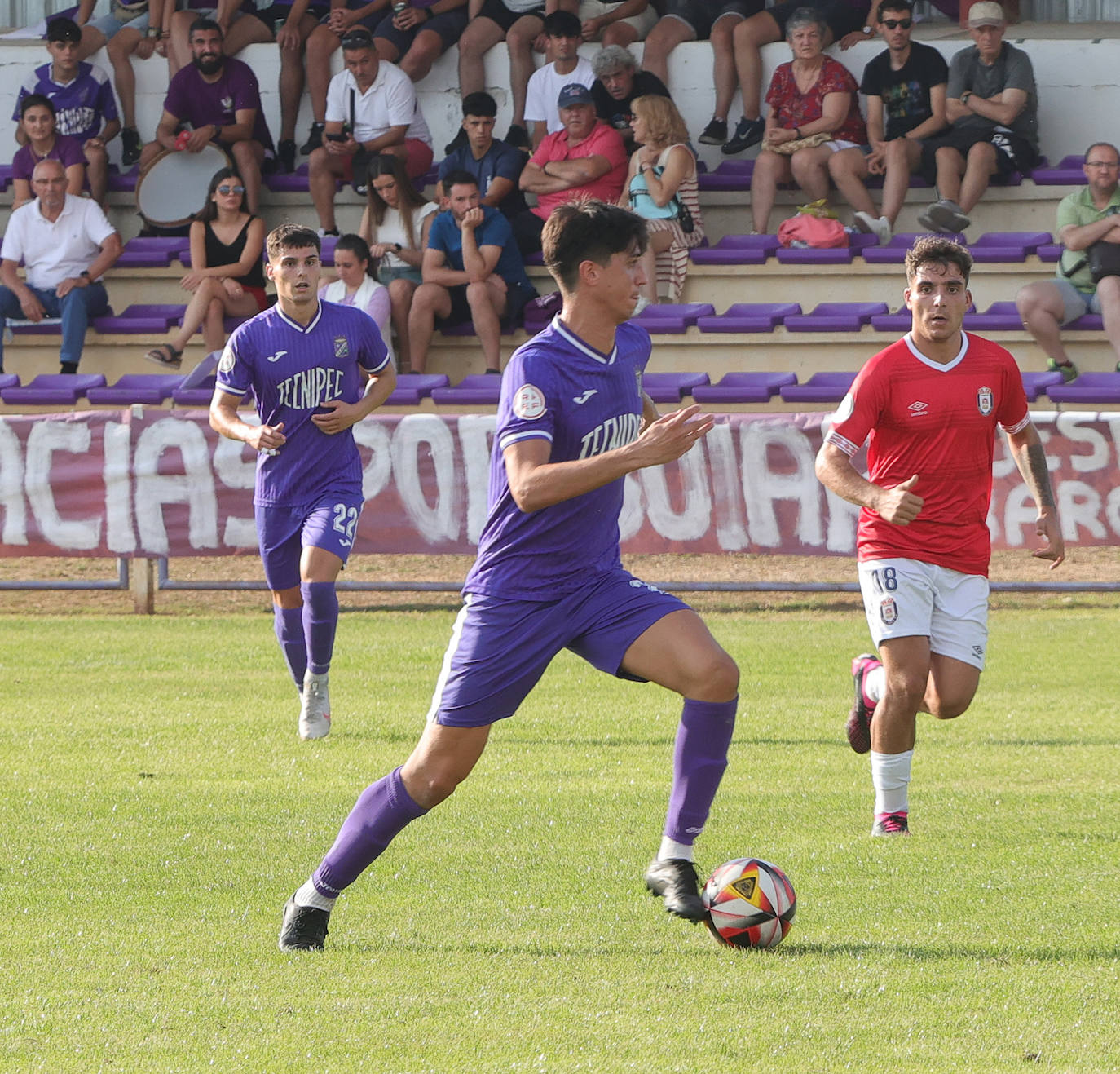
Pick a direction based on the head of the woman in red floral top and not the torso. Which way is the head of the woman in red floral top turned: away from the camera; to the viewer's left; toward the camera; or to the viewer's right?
toward the camera

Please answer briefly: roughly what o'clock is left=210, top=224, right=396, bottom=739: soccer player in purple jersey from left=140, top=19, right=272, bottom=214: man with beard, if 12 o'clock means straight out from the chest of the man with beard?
The soccer player in purple jersey is roughly at 12 o'clock from the man with beard.

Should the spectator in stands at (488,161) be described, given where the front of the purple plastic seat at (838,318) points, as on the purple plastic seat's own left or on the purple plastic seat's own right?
on the purple plastic seat's own right

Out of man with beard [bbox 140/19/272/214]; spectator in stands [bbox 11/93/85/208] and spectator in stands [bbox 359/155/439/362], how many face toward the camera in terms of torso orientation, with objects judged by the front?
3

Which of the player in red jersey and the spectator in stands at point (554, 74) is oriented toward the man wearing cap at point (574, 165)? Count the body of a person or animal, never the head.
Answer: the spectator in stands

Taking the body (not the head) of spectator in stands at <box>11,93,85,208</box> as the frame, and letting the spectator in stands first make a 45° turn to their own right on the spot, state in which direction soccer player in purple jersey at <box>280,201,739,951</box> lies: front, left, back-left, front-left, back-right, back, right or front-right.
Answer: front-left

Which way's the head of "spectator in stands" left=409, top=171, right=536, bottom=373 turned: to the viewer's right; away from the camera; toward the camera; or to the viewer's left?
toward the camera

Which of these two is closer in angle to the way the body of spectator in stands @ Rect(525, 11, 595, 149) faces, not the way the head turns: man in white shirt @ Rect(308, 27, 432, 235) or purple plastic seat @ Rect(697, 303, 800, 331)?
the purple plastic seat

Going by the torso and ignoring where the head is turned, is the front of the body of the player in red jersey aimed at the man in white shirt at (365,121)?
no

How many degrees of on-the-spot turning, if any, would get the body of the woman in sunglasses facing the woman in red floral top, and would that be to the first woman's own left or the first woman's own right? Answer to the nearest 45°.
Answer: approximately 135° to the first woman's own left

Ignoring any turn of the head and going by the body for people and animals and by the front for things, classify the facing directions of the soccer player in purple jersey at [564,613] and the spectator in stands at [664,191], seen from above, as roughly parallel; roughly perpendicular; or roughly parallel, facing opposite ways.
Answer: roughly perpendicular

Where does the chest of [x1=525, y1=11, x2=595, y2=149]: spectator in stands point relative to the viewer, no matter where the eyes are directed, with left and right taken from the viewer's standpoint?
facing the viewer

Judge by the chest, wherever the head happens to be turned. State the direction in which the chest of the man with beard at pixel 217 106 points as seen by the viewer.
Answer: toward the camera

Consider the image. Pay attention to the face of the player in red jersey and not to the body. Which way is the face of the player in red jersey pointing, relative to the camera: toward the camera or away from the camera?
toward the camera

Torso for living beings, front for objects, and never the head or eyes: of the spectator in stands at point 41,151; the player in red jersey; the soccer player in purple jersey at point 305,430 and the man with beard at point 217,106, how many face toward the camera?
4
